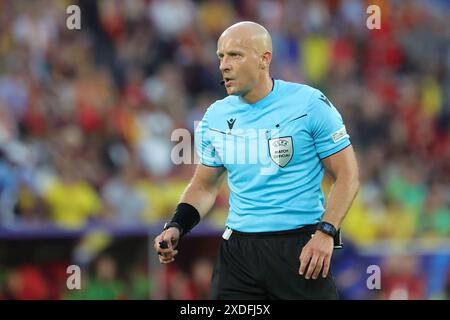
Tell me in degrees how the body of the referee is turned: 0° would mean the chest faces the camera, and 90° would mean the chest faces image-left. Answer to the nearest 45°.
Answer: approximately 45°

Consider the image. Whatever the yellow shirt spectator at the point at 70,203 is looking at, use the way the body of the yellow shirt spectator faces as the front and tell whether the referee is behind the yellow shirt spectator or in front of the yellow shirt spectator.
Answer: in front

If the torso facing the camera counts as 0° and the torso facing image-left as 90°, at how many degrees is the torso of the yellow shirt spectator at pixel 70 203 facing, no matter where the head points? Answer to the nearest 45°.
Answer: approximately 0°
